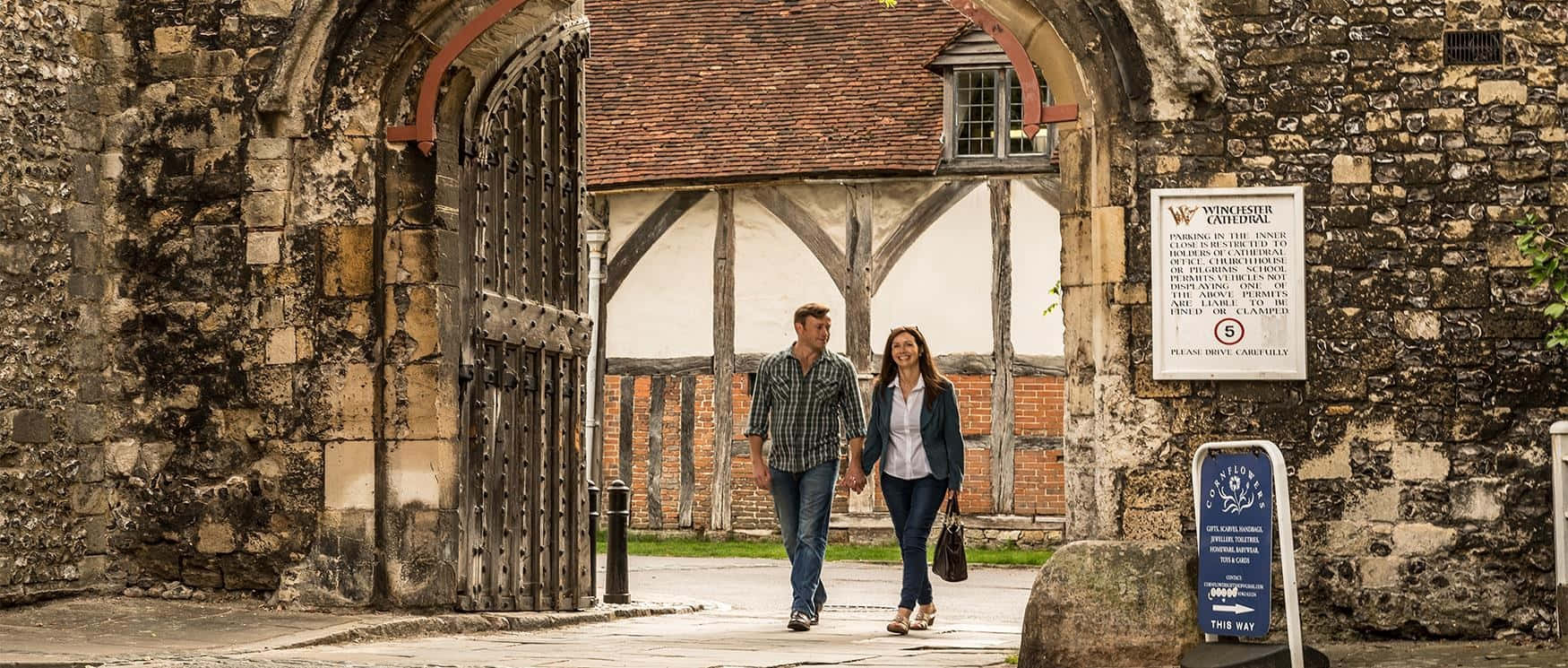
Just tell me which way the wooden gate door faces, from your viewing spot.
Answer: facing the viewer and to the right of the viewer

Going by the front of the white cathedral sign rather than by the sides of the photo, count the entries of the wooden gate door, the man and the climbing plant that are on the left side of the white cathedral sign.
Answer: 1

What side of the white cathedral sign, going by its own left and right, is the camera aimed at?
front

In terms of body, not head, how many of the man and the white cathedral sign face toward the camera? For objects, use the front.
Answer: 2

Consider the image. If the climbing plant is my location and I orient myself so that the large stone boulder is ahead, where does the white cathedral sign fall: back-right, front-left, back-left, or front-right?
front-right

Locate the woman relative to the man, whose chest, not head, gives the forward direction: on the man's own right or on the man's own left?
on the man's own left

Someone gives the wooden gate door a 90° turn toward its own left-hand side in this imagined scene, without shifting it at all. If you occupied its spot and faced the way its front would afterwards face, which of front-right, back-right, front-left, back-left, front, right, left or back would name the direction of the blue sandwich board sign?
right

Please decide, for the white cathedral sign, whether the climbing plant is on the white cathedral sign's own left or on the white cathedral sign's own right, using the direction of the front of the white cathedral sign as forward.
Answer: on the white cathedral sign's own left

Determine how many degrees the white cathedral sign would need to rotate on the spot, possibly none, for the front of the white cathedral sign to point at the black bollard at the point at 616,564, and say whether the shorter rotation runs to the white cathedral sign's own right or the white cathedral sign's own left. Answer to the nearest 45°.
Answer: approximately 135° to the white cathedral sign's own right

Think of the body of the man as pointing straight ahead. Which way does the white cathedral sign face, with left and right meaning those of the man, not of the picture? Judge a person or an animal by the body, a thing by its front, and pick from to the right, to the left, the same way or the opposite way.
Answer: the same way

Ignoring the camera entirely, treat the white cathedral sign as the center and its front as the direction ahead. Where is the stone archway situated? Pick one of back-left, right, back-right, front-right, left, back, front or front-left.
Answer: right

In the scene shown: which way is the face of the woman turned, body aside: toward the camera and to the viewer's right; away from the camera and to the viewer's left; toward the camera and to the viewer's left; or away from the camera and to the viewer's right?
toward the camera and to the viewer's left

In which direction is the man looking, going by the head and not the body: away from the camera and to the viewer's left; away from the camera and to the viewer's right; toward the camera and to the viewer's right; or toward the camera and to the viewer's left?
toward the camera and to the viewer's right

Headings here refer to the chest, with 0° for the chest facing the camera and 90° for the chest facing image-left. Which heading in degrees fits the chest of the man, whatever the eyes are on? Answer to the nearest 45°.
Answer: approximately 0°

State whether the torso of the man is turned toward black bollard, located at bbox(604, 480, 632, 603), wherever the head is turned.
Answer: no

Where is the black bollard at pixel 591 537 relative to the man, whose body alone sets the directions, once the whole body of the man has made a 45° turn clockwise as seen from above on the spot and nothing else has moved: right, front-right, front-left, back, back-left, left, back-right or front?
right
